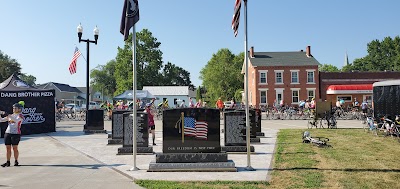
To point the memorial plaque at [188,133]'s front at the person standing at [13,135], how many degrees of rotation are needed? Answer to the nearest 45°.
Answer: approximately 90° to its right

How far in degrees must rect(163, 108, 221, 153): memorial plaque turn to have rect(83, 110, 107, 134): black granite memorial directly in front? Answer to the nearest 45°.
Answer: approximately 135° to its right

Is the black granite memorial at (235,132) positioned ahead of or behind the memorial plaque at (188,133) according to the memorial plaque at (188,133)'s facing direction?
behind

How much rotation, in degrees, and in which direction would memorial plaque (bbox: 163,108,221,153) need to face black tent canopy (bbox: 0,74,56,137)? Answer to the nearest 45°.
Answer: approximately 135° to its right

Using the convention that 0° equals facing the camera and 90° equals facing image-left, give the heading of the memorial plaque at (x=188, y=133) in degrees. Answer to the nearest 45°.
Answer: approximately 0°

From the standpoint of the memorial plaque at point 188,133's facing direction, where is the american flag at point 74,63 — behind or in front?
behind

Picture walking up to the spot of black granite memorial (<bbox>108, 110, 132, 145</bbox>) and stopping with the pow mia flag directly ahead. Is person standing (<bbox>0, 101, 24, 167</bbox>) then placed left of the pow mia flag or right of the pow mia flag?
right
